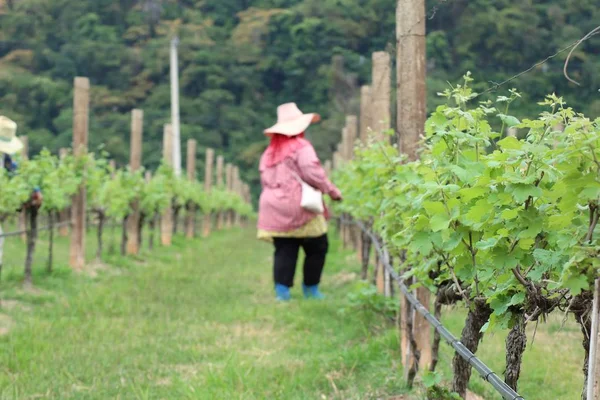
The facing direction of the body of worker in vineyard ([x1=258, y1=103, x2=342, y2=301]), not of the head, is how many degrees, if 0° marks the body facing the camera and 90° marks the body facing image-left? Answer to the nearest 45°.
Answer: approximately 225°

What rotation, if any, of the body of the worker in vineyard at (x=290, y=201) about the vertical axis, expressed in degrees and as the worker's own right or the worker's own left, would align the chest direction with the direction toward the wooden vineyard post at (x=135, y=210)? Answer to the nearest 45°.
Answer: approximately 45° to the worker's own left

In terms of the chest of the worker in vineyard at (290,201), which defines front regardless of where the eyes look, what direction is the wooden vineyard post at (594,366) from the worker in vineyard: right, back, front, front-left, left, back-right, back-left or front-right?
back-right

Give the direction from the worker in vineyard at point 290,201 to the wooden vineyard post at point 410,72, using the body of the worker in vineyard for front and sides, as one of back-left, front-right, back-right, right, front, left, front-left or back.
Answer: back-right

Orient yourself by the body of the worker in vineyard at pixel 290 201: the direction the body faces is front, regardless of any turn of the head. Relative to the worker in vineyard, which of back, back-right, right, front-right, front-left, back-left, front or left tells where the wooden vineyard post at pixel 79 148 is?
left

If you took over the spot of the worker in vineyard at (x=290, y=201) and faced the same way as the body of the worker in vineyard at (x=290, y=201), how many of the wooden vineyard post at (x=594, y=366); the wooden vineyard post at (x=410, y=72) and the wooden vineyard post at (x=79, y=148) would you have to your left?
1
